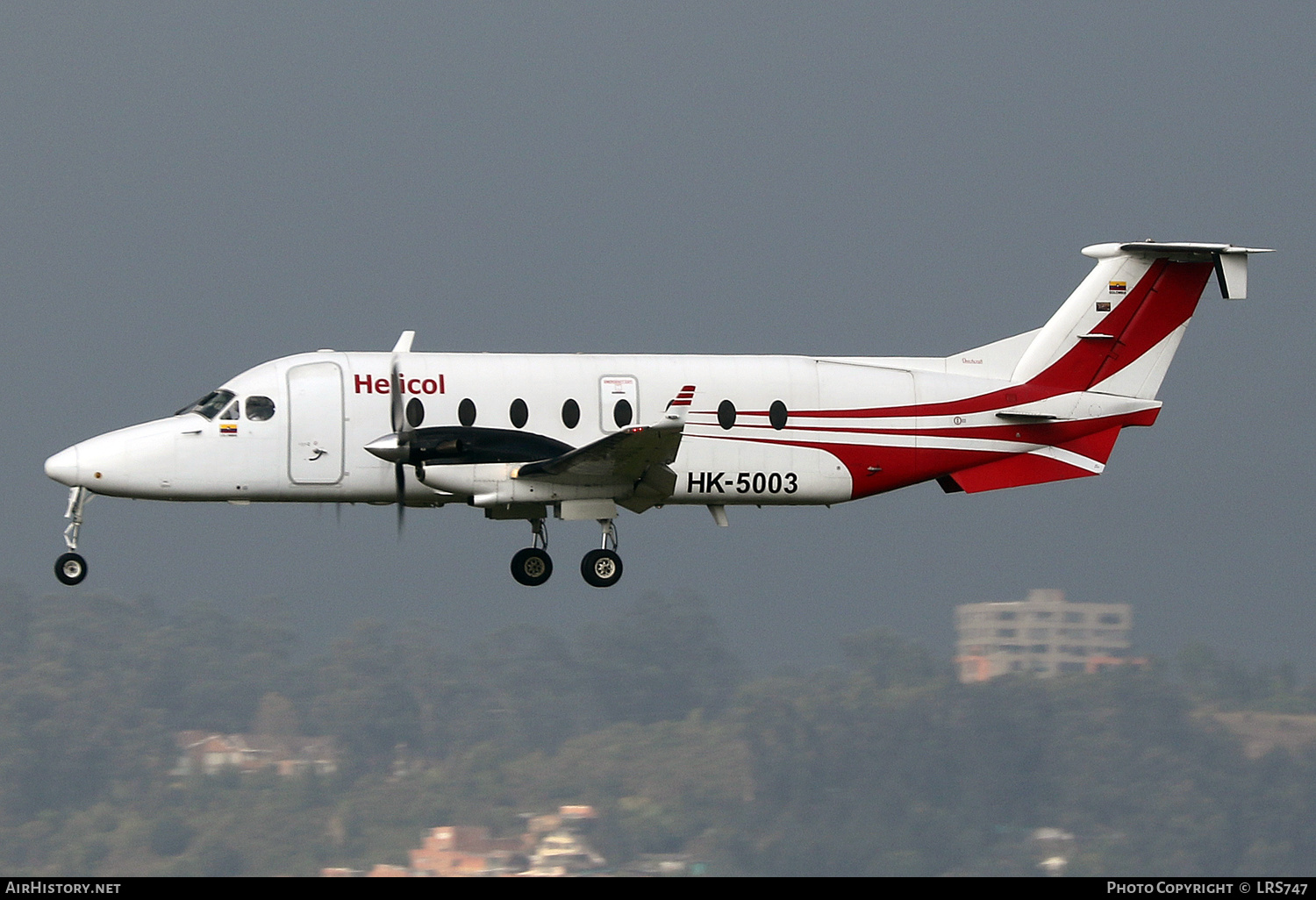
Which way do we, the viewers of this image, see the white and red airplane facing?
facing to the left of the viewer
